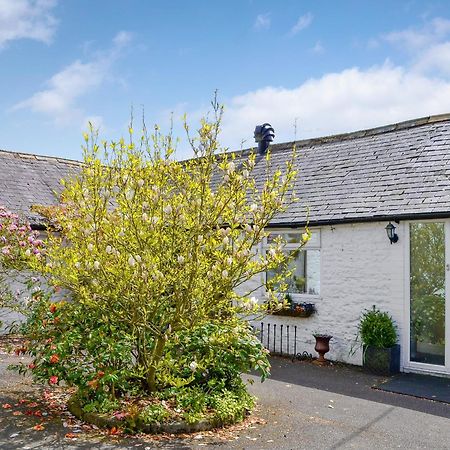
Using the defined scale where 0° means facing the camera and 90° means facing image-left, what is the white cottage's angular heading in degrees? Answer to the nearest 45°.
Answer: approximately 45°

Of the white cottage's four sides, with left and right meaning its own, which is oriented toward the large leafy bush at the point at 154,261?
front

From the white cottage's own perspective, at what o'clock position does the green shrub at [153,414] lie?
The green shrub is roughly at 12 o'clock from the white cottage.
